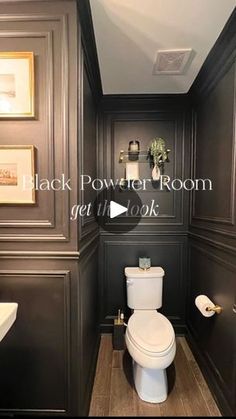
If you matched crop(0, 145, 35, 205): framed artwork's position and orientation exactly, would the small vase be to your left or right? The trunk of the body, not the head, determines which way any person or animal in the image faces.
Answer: on your left

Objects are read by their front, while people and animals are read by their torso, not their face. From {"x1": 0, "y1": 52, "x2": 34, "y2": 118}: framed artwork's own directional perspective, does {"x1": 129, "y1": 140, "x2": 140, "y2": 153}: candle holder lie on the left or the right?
on its left

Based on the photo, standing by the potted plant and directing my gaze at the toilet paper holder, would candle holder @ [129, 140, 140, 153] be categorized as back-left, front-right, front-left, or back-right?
back-right

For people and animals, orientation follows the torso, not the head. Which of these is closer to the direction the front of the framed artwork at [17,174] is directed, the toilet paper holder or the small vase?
the toilet paper holder

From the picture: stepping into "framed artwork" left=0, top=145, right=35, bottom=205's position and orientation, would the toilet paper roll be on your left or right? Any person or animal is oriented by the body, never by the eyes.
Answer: on your left

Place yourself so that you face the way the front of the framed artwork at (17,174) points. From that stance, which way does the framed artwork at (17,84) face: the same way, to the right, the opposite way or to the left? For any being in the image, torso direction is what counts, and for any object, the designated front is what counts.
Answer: the same way

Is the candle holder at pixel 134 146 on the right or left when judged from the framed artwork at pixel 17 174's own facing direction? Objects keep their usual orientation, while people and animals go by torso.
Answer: on its left

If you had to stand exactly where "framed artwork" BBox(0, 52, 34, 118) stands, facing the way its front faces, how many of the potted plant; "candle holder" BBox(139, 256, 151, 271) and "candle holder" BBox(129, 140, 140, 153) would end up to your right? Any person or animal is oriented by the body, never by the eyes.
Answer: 0

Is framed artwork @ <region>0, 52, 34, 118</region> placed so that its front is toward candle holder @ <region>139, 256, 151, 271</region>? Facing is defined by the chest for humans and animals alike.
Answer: no

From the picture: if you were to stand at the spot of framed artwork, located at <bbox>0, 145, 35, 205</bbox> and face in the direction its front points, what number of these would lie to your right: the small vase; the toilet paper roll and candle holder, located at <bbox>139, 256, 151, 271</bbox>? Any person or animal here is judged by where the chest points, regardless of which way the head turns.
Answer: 0
